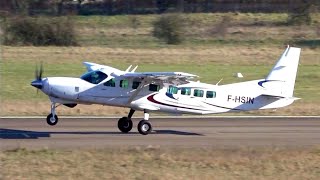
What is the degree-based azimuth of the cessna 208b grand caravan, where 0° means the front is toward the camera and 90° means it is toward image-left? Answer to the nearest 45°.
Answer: approximately 90°
